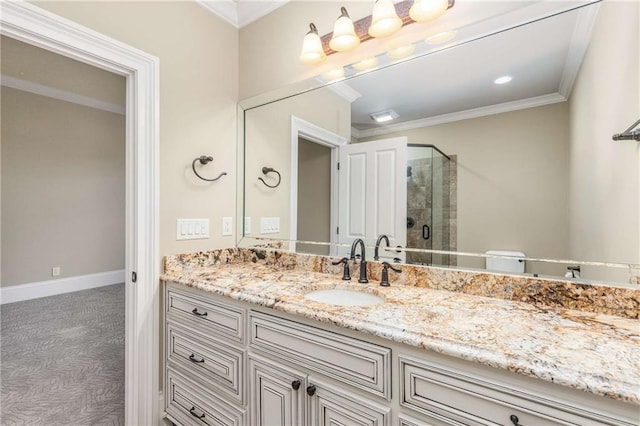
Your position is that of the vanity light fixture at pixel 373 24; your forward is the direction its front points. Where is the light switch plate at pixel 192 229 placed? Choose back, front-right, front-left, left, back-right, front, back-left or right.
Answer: front-right

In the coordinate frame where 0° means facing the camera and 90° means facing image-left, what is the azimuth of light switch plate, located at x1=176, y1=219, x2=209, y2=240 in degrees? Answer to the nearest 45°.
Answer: approximately 315°

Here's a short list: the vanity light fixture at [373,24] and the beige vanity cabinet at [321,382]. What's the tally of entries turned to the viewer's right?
0

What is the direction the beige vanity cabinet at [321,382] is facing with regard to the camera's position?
facing the viewer and to the left of the viewer

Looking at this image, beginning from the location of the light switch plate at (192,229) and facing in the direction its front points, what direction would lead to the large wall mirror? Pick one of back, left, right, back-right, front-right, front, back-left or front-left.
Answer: front

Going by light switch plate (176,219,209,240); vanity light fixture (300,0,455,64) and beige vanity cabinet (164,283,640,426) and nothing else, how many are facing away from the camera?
0

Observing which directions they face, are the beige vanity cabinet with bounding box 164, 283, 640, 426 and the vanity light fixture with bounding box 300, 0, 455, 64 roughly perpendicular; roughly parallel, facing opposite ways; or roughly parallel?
roughly parallel

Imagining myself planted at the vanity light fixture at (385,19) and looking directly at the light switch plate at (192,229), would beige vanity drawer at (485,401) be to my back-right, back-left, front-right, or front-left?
back-left
